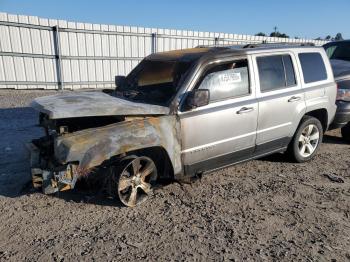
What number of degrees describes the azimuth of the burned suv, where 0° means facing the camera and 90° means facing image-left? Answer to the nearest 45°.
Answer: approximately 45°

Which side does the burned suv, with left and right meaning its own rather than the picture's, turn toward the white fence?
right

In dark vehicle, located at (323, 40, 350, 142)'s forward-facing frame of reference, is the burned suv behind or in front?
in front

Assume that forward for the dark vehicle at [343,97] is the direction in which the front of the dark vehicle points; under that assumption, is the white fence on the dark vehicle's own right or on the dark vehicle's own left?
on the dark vehicle's own right

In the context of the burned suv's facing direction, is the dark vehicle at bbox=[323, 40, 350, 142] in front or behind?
behind

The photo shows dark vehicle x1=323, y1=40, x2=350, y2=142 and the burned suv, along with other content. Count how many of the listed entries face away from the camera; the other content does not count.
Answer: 0

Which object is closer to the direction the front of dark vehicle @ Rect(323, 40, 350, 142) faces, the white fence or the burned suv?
the burned suv

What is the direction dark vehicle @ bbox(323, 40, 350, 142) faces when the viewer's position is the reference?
facing the viewer and to the left of the viewer

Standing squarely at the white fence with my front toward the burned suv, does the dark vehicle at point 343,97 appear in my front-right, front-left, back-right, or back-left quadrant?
front-left
